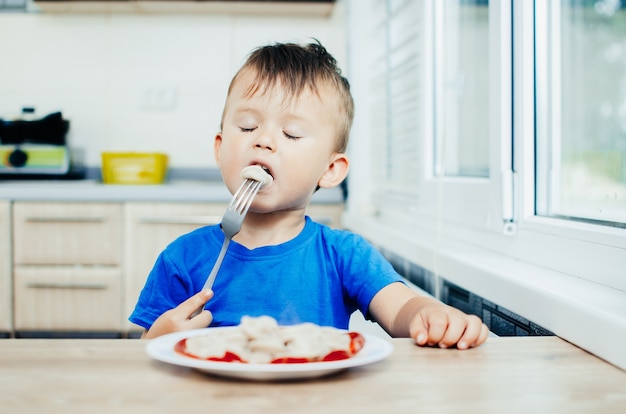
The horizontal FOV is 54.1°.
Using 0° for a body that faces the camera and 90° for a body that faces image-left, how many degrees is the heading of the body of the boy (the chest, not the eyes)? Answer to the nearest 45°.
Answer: approximately 0°

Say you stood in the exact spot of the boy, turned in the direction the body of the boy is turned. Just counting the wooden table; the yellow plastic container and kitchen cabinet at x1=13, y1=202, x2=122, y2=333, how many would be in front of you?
1

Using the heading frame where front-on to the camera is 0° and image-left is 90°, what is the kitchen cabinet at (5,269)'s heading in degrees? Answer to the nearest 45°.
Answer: approximately 0°

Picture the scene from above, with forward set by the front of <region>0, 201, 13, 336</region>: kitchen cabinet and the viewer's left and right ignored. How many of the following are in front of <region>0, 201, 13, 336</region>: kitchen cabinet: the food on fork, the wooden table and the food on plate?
3
